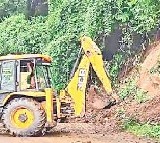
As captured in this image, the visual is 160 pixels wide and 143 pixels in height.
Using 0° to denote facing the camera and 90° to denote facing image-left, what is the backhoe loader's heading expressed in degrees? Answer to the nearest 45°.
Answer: approximately 90°
